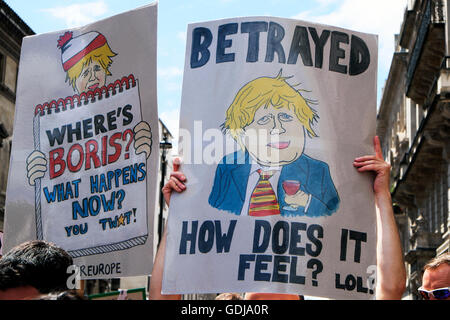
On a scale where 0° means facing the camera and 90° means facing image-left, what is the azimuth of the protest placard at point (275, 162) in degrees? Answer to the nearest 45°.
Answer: approximately 0°

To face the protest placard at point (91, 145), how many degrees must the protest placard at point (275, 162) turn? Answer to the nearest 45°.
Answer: approximately 135° to its right

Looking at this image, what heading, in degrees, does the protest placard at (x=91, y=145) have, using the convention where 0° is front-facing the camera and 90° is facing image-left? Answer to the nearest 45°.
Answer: approximately 45°

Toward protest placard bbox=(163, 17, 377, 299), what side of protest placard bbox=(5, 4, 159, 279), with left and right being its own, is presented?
left
